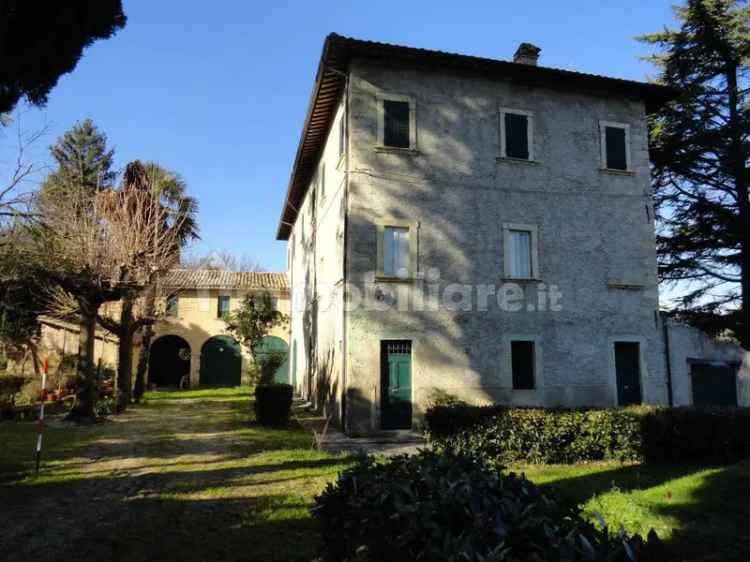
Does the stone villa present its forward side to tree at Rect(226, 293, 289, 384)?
no

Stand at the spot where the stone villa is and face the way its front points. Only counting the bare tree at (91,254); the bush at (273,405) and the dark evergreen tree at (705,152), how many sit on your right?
2

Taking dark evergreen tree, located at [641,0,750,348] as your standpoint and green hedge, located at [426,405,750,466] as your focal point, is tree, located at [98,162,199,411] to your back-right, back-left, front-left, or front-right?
front-right

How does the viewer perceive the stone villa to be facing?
facing the viewer

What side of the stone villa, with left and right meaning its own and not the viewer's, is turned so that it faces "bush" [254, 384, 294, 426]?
right

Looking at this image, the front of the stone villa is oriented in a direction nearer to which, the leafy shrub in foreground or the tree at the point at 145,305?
the leafy shrub in foreground

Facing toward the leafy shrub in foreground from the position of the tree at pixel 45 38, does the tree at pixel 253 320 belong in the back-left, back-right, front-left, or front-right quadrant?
back-left

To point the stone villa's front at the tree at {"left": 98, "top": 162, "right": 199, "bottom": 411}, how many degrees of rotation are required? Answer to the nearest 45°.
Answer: approximately 90° to its right

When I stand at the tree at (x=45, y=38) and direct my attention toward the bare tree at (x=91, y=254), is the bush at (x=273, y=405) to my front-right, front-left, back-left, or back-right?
front-right

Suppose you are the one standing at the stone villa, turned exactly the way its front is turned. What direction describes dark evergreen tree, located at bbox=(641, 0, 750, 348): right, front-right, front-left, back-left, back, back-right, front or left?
back-left

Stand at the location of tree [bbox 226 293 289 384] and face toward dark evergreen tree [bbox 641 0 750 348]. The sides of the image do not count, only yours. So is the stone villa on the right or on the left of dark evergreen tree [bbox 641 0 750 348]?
right

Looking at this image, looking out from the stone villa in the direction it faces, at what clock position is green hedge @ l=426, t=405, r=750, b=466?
The green hedge is roughly at 11 o'clock from the stone villa.

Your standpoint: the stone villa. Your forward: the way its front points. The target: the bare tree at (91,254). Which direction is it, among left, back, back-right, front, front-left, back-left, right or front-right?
right

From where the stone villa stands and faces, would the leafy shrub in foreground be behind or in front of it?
in front
